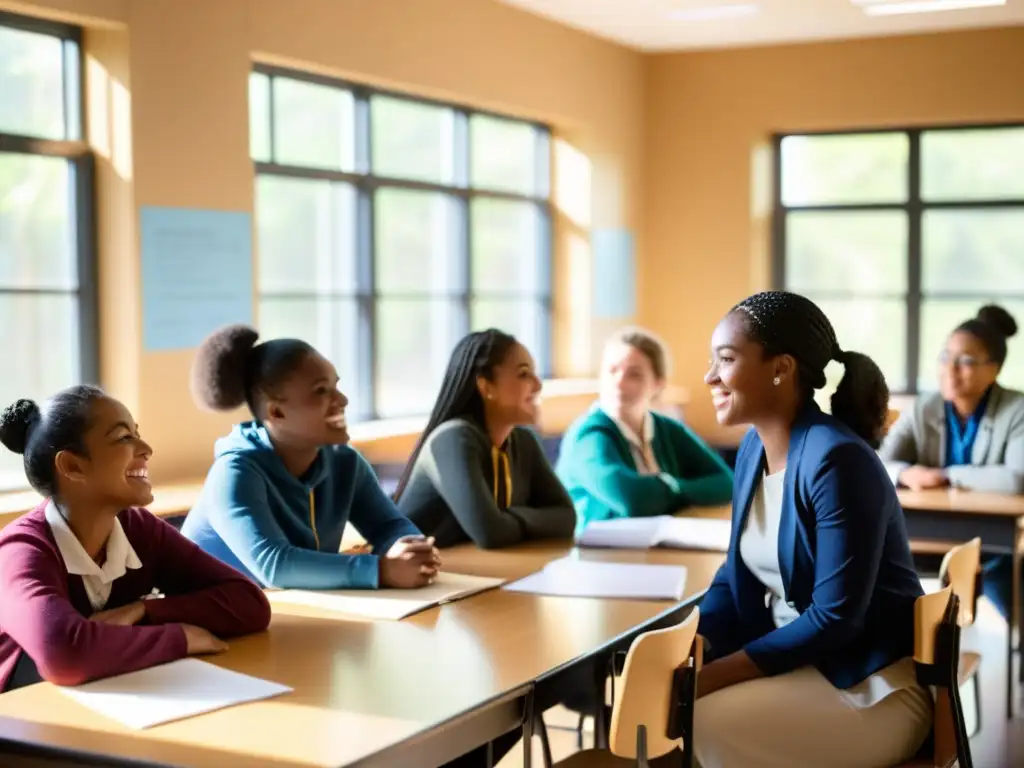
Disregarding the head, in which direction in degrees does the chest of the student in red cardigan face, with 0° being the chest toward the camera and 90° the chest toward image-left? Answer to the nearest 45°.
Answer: approximately 315°

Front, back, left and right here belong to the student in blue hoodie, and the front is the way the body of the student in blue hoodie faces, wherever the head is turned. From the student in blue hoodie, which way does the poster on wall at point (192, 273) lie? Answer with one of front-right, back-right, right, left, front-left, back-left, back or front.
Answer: back-left

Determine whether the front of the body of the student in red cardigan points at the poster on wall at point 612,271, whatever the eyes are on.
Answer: no

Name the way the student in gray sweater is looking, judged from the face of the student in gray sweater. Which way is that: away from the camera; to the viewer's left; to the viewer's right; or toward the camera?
to the viewer's right

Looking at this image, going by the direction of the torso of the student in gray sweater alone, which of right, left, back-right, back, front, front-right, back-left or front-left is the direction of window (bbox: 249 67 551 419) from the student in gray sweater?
back-left

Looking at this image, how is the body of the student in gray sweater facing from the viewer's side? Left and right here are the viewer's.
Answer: facing the viewer and to the right of the viewer

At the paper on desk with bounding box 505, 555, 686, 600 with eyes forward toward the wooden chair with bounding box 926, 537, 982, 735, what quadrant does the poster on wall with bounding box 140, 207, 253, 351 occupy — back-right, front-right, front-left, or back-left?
back-left

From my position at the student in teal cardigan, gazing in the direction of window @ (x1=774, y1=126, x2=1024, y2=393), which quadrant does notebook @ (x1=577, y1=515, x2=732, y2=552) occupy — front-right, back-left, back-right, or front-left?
back-right

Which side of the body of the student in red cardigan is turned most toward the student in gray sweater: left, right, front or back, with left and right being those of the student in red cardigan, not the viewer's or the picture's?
left

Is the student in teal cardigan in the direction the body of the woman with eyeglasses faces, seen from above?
no

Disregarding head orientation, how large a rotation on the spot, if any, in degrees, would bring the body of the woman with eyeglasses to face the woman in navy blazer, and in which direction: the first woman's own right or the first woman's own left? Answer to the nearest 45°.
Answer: approximately 45° to the first woman's own left

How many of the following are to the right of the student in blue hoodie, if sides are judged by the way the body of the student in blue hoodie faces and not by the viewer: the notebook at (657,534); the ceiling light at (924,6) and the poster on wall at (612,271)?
0

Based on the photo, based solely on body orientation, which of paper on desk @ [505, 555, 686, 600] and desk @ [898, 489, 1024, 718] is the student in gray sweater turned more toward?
the paper on desk

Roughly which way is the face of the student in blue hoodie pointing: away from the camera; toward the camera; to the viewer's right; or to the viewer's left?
to the viewer's right

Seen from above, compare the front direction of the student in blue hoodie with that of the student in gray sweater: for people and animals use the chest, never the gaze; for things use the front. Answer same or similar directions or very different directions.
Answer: same or similar directions

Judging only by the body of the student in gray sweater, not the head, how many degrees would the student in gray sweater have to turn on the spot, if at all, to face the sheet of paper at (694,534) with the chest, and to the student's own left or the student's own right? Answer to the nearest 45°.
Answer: approximately 45° to the student's own left

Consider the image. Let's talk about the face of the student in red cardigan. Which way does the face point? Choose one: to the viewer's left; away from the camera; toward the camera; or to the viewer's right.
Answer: to the viewer's right

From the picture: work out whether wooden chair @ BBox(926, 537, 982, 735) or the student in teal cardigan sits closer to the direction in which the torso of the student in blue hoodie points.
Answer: the wooden chair
